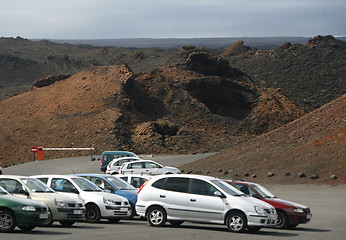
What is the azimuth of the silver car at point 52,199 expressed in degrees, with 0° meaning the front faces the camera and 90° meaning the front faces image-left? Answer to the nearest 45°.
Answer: approximately 315°

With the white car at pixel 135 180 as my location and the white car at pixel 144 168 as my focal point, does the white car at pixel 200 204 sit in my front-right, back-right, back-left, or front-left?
back-right

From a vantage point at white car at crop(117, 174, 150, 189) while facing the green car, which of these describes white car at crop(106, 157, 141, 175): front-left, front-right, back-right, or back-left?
back-right

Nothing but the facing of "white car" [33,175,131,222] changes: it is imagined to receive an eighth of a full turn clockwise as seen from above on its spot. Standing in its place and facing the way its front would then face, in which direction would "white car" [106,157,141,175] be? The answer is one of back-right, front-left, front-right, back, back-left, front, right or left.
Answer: back

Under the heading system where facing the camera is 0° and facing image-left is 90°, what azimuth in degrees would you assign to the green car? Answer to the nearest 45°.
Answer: approximately 315°

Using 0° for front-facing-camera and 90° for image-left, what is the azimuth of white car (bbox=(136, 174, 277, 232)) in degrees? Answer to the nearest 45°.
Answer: approximately 315°

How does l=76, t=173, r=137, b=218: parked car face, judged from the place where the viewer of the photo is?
facing the viewer and to the right of the viewer

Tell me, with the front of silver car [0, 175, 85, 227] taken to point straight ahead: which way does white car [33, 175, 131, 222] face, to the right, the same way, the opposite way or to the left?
the same way

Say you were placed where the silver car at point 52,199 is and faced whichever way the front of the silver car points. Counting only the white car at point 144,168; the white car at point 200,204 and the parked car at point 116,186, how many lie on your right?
0

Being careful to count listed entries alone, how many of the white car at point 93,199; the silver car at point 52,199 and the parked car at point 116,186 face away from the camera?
0

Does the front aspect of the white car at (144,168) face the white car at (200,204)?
no

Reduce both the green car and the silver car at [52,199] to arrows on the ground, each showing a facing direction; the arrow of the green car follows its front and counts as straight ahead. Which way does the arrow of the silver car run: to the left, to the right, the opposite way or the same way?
the same way

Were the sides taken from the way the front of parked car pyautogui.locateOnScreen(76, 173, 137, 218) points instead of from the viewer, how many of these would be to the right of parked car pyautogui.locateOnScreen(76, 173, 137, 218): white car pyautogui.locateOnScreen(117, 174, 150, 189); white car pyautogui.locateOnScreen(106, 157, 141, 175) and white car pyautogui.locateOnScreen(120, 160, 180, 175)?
0

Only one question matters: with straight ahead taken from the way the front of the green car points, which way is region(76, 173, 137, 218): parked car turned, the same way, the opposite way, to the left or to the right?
the same way

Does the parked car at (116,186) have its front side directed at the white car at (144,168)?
no

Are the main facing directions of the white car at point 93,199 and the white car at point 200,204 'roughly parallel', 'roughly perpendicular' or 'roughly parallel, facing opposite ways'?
roughly parallel

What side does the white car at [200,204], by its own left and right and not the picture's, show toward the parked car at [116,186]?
back

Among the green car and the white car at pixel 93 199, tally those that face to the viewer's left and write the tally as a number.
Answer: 0

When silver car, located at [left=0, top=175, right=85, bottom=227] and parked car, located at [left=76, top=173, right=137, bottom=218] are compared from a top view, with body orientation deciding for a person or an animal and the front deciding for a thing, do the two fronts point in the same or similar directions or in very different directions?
same or similar directions

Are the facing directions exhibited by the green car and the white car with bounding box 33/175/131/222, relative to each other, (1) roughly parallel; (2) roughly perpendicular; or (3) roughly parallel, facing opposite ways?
roughly parallel

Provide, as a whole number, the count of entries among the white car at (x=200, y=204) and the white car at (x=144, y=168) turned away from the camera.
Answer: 0
